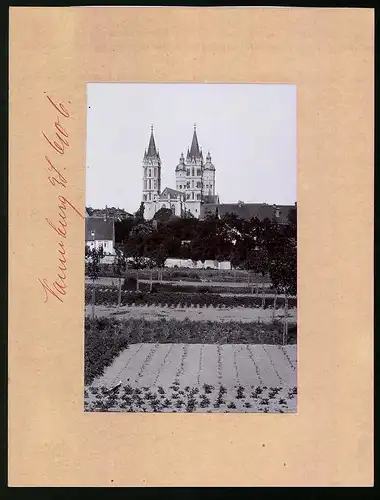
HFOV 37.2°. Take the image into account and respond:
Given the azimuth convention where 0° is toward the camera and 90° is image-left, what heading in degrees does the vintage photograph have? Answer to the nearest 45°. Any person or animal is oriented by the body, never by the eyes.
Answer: approximately 0°
